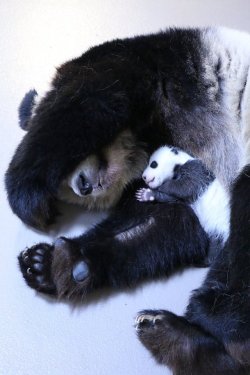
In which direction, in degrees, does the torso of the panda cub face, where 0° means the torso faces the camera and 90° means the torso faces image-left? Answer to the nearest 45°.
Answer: approximately 90°
